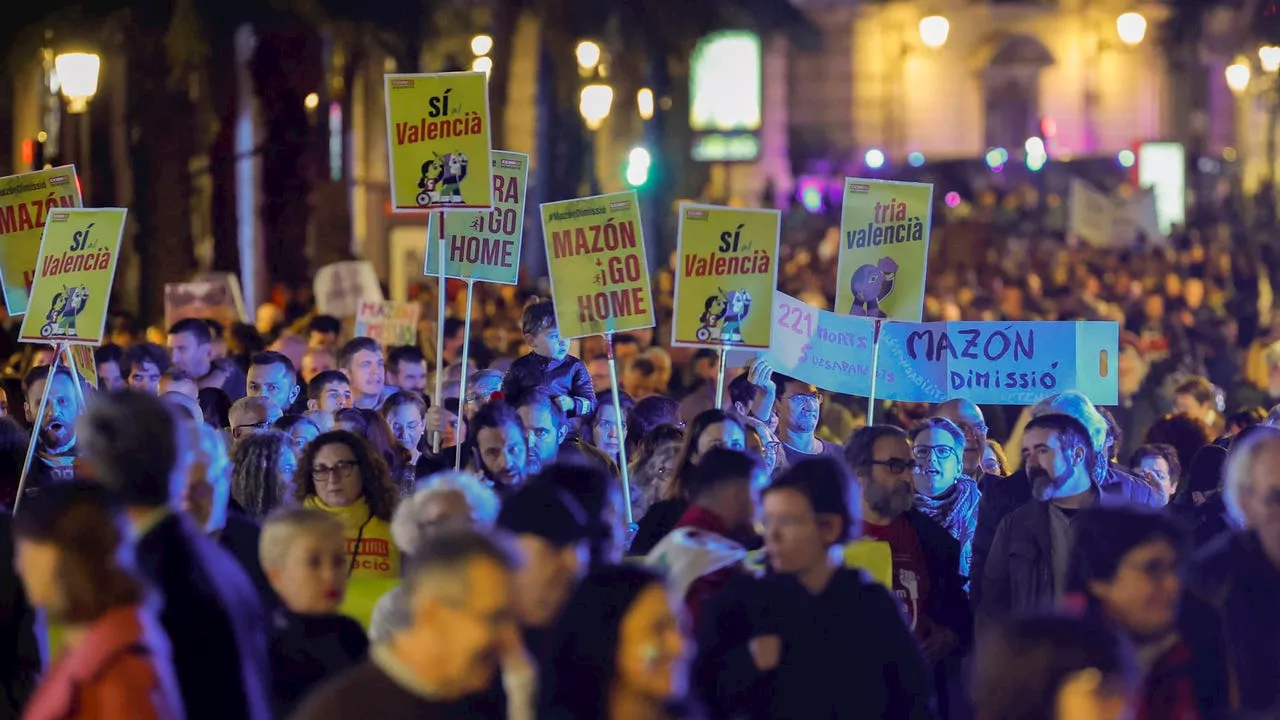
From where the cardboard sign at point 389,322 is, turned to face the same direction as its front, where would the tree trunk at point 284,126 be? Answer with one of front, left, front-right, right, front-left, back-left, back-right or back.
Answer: back

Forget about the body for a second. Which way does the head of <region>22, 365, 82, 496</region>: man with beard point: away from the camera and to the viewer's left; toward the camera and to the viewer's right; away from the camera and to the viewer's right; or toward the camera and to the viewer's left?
toward the camera and to the viewer's right

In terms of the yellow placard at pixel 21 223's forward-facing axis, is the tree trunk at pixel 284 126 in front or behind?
behind

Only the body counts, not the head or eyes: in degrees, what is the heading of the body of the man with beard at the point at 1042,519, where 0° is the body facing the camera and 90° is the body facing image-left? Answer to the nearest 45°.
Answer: approximately 45°

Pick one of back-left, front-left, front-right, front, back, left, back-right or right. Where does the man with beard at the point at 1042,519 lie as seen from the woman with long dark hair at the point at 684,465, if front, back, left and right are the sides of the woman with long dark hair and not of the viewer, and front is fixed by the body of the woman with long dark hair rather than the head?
front-left
